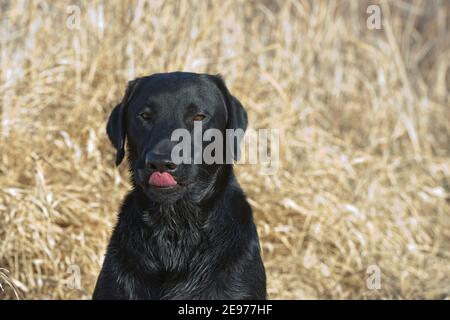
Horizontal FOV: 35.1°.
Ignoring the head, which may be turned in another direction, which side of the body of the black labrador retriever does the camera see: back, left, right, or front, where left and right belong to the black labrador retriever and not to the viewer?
front
